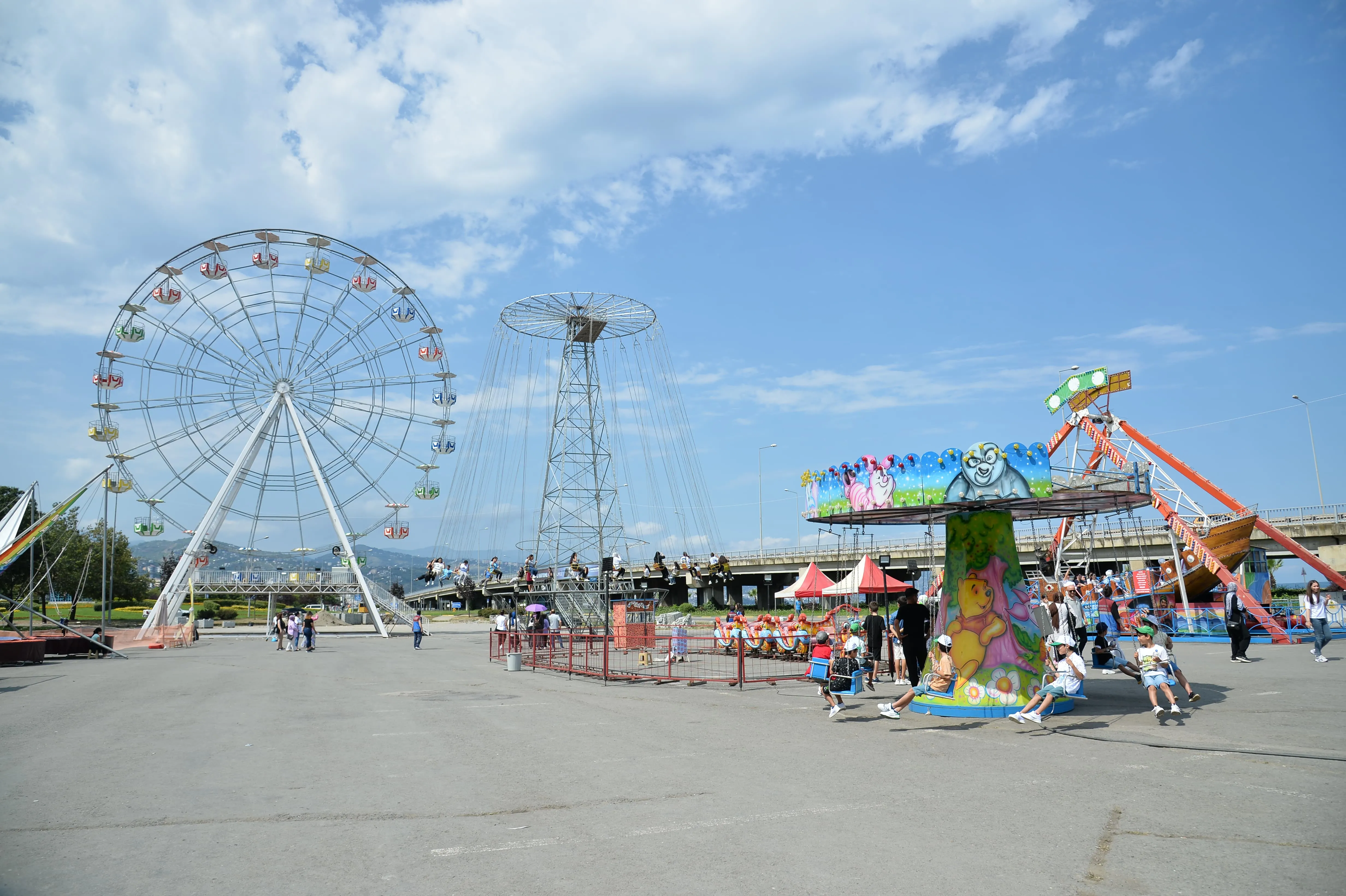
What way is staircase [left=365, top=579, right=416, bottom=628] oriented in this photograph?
to the viewer's right

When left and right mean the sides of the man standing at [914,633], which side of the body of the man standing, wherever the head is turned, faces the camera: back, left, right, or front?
back

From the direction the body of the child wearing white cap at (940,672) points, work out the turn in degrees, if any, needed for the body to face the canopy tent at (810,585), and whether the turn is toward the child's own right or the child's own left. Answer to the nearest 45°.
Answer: approximately 90° to the child's own right

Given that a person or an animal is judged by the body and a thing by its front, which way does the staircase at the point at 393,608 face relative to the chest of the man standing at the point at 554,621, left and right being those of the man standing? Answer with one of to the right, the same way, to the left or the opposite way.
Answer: to the right

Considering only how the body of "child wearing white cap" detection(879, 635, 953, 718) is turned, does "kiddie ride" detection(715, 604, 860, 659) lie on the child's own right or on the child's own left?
on the child's own right

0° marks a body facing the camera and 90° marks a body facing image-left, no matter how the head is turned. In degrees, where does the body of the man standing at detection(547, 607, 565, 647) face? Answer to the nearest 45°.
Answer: approximately 180°

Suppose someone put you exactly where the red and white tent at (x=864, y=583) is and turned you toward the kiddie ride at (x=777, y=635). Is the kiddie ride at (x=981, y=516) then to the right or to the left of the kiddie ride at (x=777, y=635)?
left

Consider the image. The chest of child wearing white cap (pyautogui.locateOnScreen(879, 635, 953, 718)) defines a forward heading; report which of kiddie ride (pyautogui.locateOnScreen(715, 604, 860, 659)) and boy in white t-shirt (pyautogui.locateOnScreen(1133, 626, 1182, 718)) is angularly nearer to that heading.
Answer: the kiddie ride

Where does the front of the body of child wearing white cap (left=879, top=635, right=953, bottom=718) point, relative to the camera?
to the viewer's left
